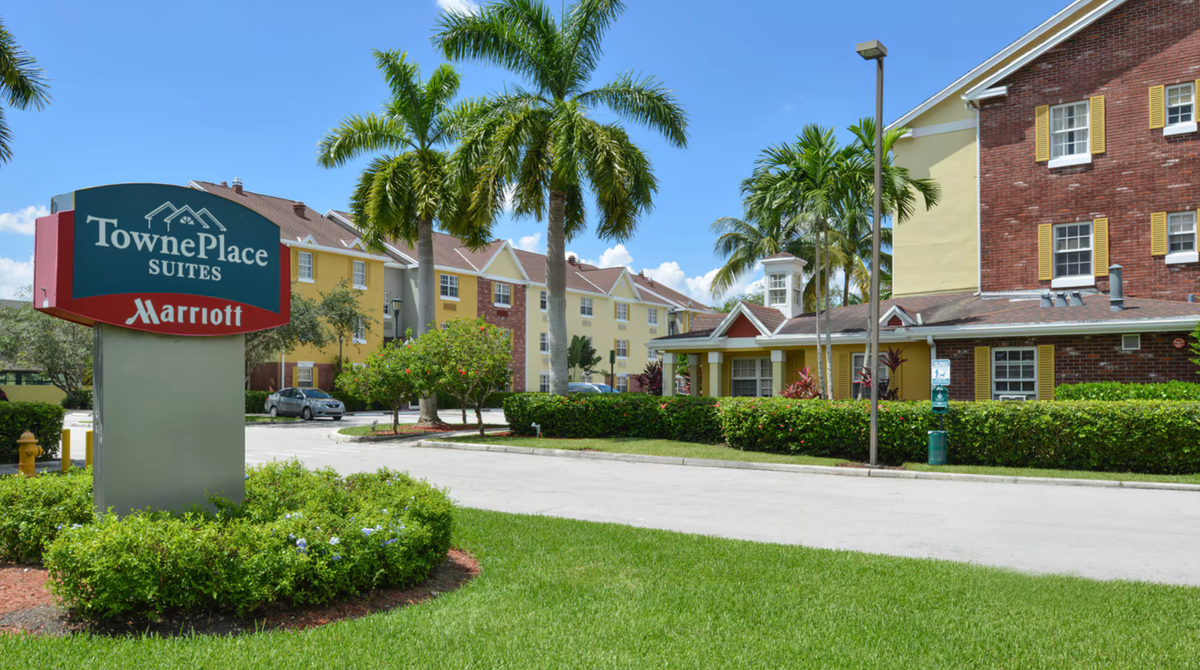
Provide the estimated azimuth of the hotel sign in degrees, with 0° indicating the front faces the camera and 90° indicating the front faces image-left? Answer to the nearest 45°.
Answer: approximately 315°

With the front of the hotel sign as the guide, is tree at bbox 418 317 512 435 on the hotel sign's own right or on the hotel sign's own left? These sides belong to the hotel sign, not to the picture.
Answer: on the hotel sign's own left

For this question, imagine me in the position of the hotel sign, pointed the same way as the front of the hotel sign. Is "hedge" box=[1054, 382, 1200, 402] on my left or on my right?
on my left
